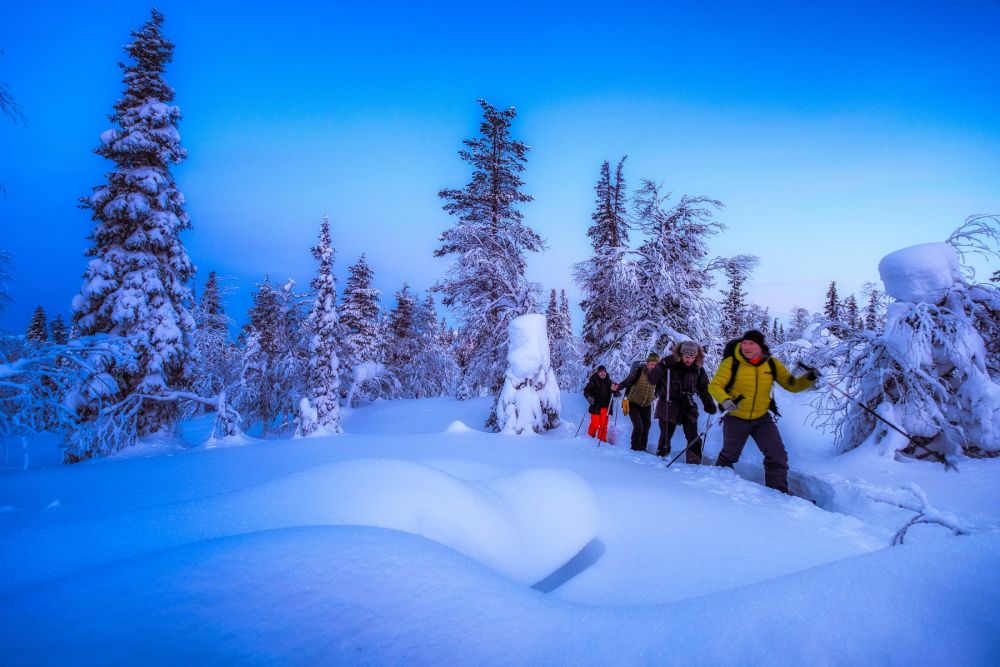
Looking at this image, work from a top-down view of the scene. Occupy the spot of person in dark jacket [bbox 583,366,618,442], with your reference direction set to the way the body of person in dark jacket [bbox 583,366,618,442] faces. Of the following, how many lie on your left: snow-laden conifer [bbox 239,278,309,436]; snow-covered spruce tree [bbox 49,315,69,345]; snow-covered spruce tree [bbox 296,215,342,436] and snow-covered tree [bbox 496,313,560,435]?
0

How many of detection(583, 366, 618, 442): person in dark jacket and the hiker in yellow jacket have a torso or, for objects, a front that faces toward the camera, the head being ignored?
2

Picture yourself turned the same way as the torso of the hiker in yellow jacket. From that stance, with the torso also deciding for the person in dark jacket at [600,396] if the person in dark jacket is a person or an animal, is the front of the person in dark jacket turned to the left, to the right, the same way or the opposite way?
the same way

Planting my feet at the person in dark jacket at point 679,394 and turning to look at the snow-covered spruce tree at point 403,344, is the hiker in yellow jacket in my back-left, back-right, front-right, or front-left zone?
back-left

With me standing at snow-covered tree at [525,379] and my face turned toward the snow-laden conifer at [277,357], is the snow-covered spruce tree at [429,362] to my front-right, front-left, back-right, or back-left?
front-right

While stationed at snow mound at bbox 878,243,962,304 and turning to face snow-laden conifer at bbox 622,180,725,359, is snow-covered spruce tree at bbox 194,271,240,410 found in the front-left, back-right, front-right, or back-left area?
front-left

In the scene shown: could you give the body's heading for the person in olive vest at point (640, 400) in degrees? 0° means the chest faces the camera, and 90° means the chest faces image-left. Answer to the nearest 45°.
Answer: approximately 315°

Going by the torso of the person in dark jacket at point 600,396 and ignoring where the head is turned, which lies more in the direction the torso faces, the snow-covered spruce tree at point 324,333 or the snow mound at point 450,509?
the snow mound

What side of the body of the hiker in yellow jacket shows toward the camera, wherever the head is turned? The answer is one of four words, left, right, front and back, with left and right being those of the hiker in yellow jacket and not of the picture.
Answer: front
